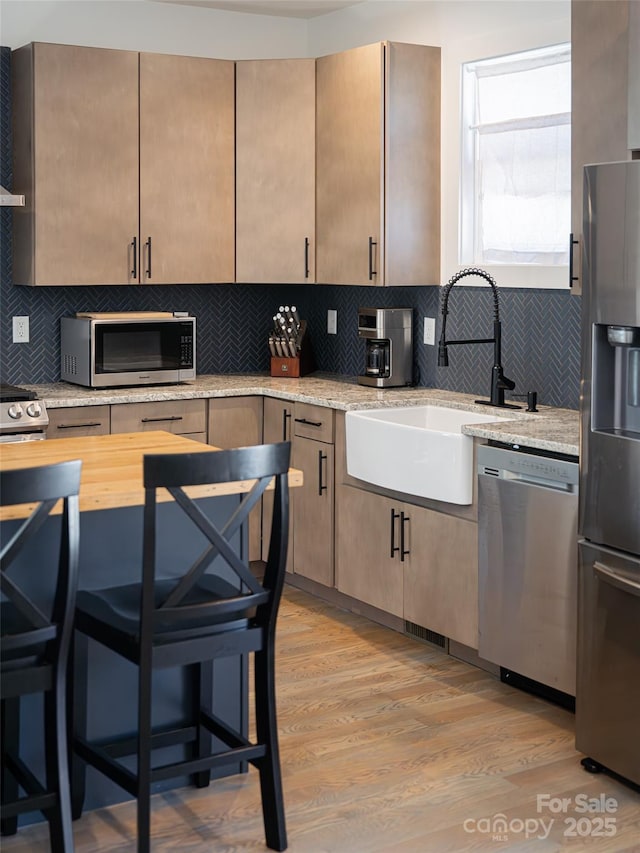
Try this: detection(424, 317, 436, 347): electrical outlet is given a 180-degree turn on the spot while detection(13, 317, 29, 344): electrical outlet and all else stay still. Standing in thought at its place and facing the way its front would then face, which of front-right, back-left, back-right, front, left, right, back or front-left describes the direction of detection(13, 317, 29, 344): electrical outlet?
back-left

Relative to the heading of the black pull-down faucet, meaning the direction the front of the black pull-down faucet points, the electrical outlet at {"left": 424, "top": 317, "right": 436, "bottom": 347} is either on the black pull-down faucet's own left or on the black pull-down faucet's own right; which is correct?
on the black pull-down faucet's own right

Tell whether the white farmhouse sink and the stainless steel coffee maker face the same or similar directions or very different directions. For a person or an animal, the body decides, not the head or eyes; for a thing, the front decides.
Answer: same or similar directions

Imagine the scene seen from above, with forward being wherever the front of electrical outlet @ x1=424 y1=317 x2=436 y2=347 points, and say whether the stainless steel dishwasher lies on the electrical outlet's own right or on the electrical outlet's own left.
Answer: on the electrical outlet's own left

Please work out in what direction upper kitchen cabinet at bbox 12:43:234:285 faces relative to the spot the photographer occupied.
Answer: facing the viewer

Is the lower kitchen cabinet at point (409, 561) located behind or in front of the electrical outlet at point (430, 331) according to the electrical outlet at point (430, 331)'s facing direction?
in front

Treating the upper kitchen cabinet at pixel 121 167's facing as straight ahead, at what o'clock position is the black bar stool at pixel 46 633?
The black bar stool is roughly at 12 o'clock from the upper kitchen cabinet.

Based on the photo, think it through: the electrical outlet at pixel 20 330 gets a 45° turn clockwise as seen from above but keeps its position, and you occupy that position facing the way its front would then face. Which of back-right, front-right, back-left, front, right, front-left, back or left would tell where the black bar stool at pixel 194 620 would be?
front-left

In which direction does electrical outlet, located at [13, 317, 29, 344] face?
toward the camera

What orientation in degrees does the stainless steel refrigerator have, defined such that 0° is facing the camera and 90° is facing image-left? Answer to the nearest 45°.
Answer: approximately 45°

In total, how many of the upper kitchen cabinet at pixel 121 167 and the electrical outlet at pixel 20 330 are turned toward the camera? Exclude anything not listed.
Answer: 2

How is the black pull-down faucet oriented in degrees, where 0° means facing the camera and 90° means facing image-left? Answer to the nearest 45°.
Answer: approximately 45°
